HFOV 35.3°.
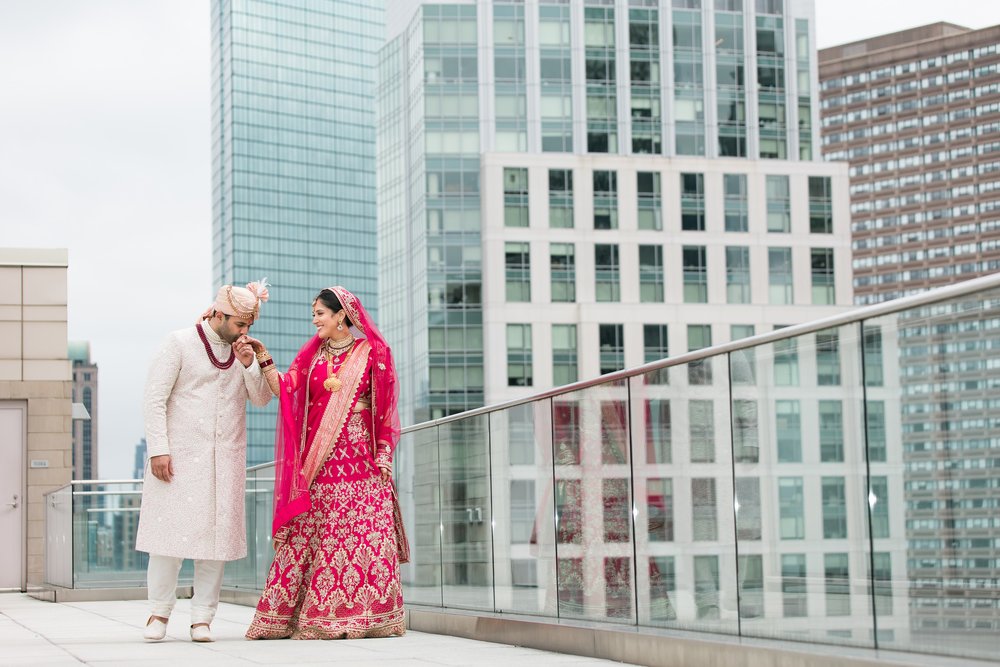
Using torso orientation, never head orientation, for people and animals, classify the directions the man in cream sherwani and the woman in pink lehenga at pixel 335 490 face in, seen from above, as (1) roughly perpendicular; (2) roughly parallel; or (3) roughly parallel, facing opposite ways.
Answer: roughly perpendicular

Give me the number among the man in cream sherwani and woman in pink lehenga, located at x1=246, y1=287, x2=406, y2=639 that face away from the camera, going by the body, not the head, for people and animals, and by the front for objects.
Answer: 0

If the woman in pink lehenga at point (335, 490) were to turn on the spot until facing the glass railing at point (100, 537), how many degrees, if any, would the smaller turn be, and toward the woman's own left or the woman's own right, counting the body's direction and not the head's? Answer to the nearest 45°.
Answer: approximately 135° to the woman's own right

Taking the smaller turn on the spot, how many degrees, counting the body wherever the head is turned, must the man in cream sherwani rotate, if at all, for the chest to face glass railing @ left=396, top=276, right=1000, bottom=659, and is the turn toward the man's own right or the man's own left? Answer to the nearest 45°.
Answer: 0° — they already face it

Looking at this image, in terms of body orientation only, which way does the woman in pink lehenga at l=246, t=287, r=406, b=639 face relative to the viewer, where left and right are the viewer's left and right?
facing the viewer and to the left of the viewer

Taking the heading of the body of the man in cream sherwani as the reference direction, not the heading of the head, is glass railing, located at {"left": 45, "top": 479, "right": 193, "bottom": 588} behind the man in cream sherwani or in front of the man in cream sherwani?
behind

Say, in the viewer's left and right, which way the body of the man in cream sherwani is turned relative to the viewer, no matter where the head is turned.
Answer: facing the viewer and to the right of the viewer
